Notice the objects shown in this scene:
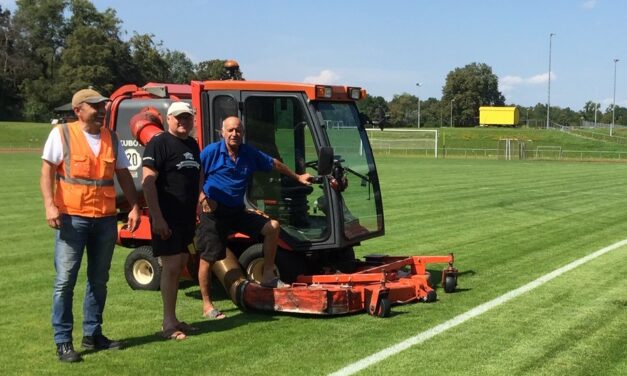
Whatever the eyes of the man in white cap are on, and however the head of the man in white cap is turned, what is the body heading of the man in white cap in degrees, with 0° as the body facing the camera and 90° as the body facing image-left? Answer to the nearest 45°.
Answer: approximately 315°

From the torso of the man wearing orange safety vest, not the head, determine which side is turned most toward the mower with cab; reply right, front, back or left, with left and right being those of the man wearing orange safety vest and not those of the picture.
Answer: left

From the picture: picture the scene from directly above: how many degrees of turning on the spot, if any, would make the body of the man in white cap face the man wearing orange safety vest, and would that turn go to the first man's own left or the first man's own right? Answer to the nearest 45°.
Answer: approximately 90° to the first man's own right

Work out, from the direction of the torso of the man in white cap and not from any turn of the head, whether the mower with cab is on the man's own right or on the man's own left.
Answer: on the man's own left

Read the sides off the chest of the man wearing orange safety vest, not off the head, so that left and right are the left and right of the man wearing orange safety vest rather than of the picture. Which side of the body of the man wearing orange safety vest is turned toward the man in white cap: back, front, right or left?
left

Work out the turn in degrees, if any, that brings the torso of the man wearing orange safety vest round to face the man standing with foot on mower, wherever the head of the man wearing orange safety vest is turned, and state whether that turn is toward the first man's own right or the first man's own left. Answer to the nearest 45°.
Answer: approximately 90° to the first man's own left

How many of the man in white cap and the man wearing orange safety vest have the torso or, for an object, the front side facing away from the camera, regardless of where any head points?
0

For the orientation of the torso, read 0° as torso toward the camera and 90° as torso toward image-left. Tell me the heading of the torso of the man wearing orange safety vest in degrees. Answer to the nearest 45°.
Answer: approximately 315°

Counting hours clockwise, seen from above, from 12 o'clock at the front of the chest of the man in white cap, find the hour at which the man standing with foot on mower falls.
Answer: The man standing with foot on mower is roughly at 9 o'clock from the man in white cap.
